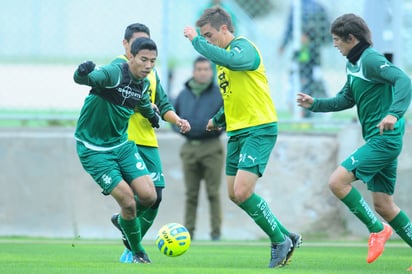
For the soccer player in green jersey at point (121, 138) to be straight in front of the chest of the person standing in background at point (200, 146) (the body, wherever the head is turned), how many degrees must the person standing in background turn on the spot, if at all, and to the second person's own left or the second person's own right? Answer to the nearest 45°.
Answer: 0° — they already face them

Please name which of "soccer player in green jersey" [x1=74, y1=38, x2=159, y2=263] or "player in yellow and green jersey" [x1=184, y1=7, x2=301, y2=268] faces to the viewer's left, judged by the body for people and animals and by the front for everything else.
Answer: the player in yellow and green jersey

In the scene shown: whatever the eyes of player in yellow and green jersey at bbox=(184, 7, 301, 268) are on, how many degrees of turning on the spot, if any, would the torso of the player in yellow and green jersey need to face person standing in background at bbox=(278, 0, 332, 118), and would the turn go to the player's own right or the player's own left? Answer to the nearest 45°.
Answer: approximately 90° to the player's own right

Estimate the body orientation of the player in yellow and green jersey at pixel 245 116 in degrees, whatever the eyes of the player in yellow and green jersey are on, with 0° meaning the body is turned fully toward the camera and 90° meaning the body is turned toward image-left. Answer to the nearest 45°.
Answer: approximately 90°

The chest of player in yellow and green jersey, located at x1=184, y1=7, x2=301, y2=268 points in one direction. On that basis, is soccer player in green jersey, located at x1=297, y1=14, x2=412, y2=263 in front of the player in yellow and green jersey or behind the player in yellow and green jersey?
behind

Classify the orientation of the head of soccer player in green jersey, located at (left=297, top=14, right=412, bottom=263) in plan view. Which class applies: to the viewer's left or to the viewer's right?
to the viewer's left

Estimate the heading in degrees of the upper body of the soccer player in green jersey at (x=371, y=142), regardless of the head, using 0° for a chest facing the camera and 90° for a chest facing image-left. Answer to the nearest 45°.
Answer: approximately 90°
